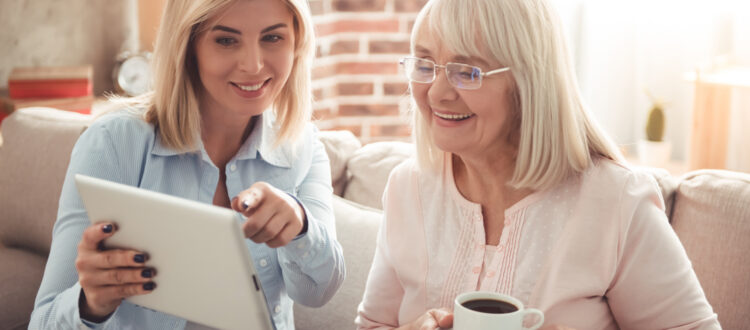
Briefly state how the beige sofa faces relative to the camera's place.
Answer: facing the viewer

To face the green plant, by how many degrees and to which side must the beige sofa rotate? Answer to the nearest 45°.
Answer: approximately 135° to its left

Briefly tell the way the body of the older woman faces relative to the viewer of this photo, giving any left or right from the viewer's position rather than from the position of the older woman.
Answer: facing the viewer and to the left of the viewer

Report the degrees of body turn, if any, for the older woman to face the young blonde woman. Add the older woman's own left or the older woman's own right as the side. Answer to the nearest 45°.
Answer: approximately 45° to the older woman's own right

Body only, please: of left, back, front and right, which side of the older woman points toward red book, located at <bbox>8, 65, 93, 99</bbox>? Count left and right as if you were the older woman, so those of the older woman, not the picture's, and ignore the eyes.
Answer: right

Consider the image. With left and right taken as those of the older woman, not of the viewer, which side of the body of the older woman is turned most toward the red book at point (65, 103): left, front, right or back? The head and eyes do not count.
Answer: right

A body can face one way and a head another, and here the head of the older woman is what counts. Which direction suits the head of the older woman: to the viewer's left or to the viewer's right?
to the viewer's left

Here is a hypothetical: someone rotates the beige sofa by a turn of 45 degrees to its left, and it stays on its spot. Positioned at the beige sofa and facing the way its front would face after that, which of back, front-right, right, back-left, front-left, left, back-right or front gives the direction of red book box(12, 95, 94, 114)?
back

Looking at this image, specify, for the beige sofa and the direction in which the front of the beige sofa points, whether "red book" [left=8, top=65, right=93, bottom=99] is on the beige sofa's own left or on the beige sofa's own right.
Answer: on the beige sofa's own right
